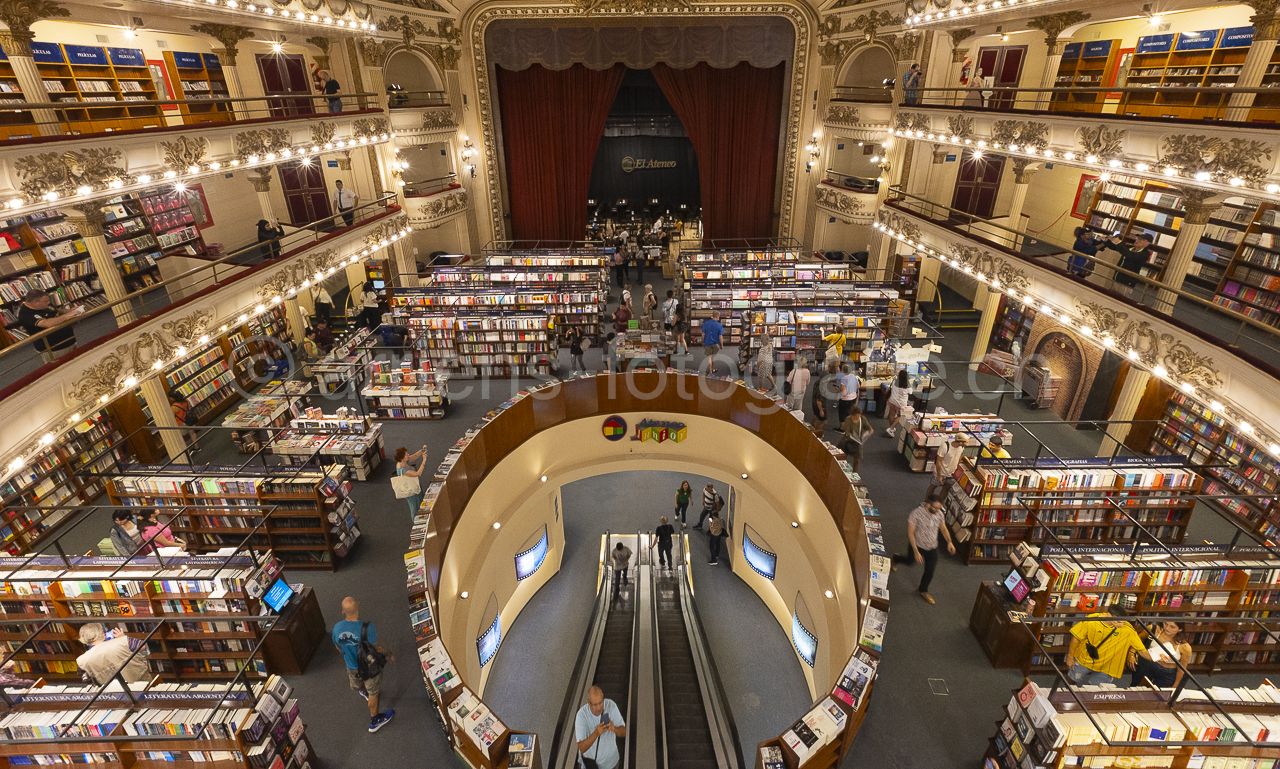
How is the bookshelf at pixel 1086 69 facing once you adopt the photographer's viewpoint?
facing the viewer and to the left of the viewer

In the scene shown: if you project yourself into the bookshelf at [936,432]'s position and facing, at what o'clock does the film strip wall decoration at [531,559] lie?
The film strip wall decoration is roughly at 2 o'clock from the bookshelf.

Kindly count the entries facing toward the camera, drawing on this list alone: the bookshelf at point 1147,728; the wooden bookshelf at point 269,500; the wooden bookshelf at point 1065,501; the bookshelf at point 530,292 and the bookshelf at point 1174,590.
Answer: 5

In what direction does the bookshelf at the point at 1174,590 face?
toward the camera

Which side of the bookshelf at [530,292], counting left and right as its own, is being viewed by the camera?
front

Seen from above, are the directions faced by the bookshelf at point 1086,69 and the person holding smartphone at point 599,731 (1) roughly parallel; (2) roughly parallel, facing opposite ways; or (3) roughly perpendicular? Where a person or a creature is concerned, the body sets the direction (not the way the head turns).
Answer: roughly perpendicular

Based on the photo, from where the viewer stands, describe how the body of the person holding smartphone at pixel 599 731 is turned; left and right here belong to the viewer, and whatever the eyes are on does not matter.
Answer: facing the viewer

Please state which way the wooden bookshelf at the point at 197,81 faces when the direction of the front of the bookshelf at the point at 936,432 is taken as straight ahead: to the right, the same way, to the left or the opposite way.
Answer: to the left

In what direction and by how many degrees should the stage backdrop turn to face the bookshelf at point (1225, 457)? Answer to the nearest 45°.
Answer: approximately 45° to its left

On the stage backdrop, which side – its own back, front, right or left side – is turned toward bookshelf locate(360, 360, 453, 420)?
front

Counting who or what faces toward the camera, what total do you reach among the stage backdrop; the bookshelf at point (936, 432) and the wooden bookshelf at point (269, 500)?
3

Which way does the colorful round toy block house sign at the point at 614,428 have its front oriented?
toward the camera

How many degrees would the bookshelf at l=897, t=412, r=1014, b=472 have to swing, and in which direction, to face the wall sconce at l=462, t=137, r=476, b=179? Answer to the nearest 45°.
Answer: approximately 90° to its right

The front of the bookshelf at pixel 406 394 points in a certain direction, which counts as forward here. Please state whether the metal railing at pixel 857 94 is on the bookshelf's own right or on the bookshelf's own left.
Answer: on the bookshelf's own left

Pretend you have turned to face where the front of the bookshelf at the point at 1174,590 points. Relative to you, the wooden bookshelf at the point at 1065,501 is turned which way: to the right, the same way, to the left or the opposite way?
the same way

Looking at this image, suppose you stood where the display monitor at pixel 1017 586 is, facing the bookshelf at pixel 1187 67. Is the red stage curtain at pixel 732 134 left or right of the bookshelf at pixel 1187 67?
left

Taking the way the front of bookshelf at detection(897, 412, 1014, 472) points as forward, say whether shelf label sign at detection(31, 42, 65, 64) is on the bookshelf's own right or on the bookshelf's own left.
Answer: on the bookshelf's own right

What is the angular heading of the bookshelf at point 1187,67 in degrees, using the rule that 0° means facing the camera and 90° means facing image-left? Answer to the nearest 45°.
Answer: approximately 45°
